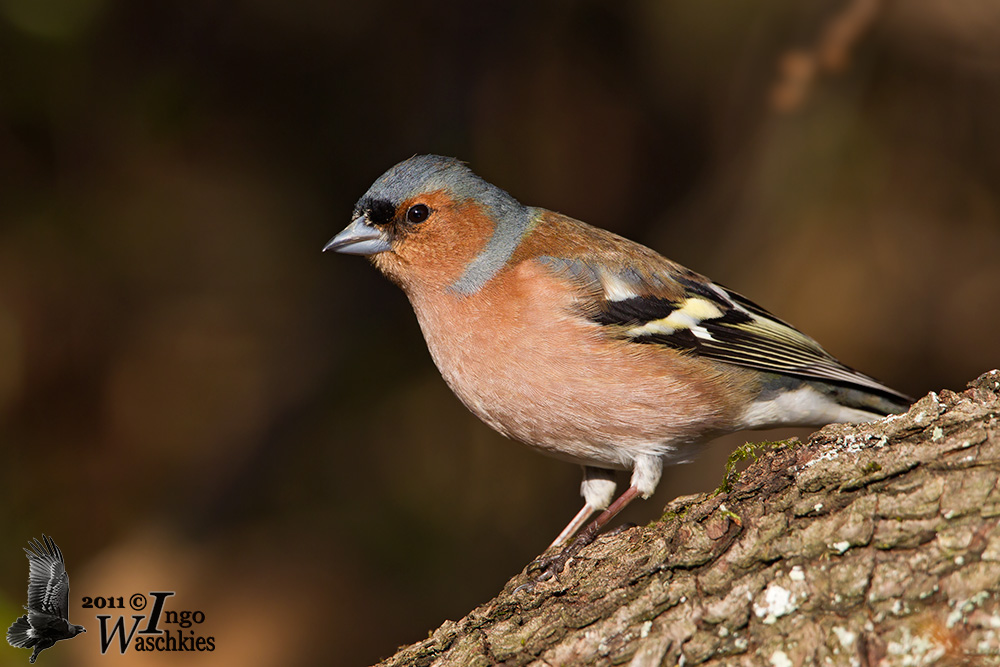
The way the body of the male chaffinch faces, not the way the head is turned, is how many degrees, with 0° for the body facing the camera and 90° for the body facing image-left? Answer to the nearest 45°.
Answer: approximately 90°
